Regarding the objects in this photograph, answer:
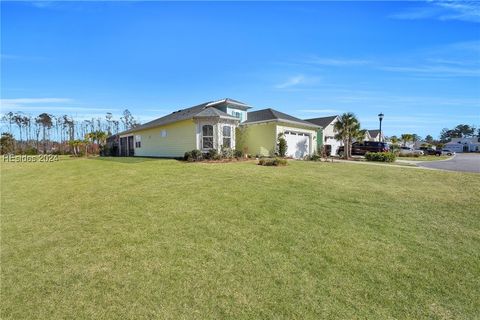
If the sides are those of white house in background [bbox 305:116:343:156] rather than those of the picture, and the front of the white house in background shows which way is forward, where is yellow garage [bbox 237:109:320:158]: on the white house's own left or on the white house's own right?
on the white house's own right

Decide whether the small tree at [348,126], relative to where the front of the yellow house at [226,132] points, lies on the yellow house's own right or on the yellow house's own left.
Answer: on the yellow house's own left

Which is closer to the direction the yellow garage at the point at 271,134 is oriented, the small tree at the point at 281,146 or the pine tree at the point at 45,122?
the small tree

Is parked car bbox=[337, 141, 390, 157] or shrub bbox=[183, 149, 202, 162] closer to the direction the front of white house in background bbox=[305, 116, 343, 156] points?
the parked car

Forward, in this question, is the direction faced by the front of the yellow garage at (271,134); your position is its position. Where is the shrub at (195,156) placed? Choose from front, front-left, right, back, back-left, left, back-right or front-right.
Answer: right

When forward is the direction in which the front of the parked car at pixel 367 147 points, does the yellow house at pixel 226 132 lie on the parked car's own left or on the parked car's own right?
on the parked car's own left

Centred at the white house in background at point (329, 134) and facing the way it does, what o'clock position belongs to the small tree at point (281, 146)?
The small tree is roughly at 2 o'clock from the white house in background.

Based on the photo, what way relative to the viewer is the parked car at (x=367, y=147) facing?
to the viewer's left

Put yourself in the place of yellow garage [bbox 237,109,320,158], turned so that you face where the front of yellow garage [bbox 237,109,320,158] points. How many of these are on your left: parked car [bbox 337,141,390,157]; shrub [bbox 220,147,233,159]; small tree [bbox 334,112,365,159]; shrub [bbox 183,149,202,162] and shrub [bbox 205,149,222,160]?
2

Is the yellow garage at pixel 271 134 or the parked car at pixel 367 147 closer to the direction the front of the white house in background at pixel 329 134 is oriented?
the parked car

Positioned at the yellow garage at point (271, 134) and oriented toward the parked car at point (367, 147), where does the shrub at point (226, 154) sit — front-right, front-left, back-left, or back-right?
back-right

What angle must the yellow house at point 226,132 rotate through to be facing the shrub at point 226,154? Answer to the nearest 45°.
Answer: approximately 45° to its right

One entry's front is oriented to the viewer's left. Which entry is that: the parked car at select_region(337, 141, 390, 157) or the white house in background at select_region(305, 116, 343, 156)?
the parked car

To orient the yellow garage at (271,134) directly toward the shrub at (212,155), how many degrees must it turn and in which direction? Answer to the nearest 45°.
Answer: approximately 90° to its right

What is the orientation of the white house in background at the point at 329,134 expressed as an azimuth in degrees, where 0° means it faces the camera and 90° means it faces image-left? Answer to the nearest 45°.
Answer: approximately 315°
